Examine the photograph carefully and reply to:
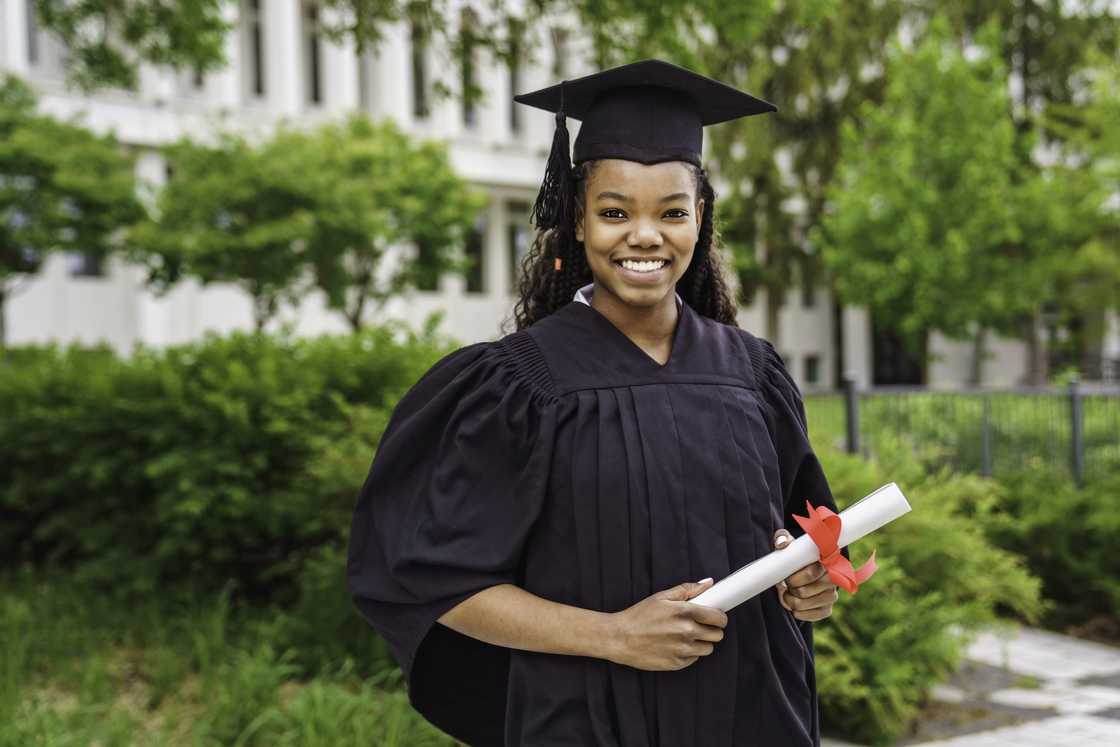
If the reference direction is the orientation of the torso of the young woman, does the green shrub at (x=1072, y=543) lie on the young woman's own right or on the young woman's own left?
on the young woman's own left

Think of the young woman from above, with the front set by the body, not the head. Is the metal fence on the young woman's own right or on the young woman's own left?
on the young woman's own left

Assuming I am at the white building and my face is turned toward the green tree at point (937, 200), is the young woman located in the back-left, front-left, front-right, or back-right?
front-right

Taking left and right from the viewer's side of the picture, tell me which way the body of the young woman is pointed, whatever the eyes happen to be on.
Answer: facing the viewer and to the right of the viewer

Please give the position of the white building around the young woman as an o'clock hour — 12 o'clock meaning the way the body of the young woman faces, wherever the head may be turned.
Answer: The white building is roughly at 7 o'clock from the young woman.

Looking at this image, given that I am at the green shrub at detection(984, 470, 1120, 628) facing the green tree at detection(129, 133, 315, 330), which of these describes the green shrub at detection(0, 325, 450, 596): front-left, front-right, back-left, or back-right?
front-left

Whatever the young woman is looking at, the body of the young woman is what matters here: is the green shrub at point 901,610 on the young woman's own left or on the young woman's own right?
on the young woman's own left

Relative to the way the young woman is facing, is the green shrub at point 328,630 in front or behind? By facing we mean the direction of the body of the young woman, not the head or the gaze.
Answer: behind

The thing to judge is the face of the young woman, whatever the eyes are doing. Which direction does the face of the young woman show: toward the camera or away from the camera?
toward the camera

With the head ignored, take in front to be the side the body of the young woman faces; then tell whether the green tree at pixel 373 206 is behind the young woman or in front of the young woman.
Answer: behind

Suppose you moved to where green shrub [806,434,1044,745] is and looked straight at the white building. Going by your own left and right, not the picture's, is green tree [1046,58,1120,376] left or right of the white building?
right

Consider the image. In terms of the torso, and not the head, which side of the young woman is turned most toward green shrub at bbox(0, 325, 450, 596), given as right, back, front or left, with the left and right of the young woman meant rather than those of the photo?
back
